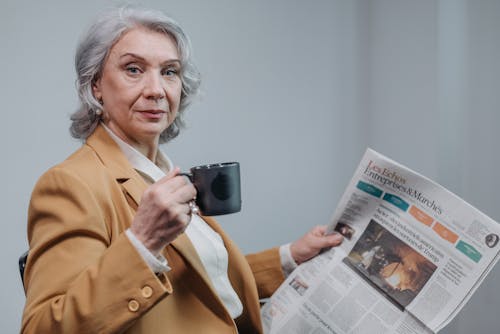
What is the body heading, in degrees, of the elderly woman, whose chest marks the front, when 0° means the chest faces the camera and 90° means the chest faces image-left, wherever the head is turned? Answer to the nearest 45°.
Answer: approximately 315°
